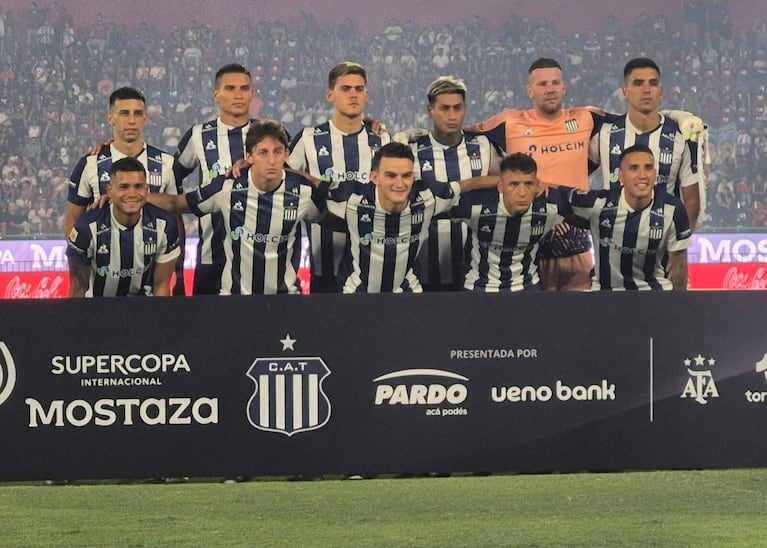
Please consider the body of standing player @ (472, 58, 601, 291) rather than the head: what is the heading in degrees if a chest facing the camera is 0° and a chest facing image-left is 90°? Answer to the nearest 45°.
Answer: approximately 0°

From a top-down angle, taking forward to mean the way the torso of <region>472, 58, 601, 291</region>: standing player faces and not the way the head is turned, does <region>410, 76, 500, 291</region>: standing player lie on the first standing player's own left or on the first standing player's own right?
on the first standing player's own right

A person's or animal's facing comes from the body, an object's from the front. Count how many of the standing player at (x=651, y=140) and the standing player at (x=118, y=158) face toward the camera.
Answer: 2

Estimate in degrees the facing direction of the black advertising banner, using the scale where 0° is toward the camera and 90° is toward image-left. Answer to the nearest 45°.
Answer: approximately 0°

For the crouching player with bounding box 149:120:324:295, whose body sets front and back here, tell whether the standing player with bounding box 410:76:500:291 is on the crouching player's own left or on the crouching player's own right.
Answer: on the crouching player's own left

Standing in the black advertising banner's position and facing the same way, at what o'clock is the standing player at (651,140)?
The standing player is roughly at 8 o'clock from the black advertising banner.

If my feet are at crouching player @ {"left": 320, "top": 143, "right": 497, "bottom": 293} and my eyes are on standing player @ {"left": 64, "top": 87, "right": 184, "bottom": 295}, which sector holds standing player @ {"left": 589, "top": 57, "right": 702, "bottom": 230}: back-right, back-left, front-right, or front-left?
back-right
